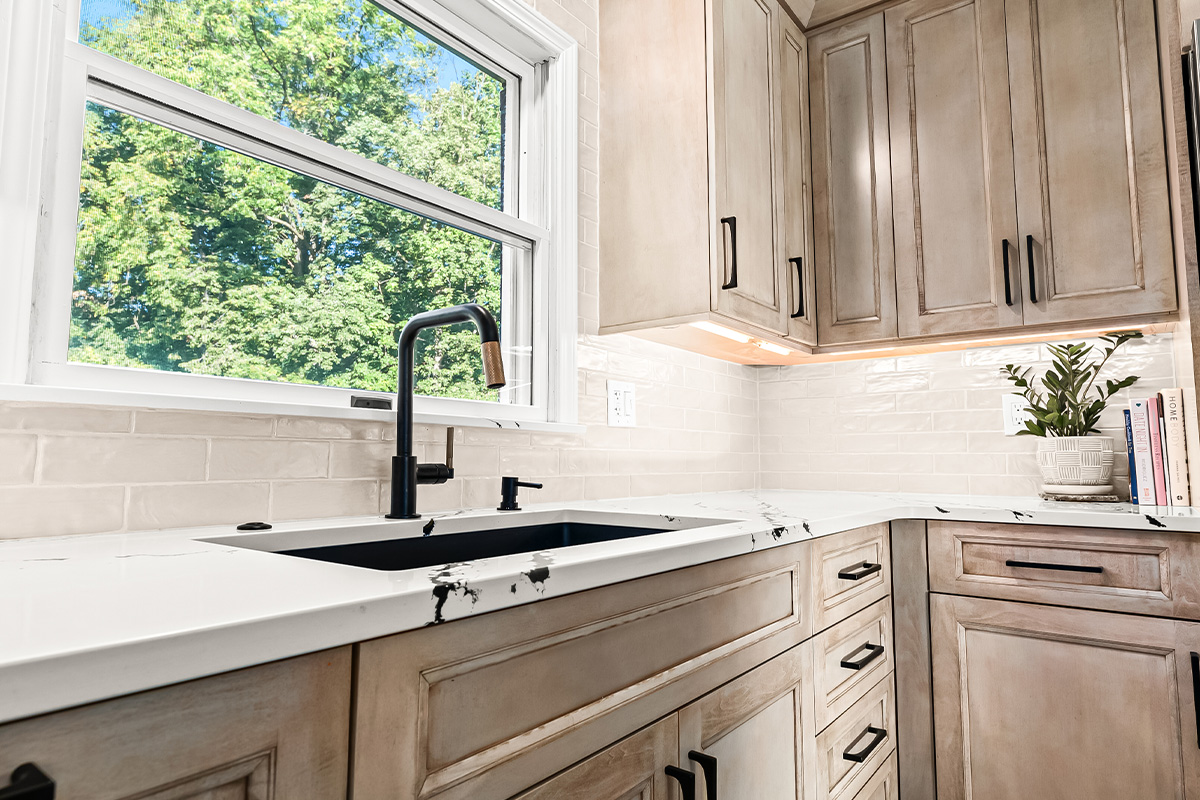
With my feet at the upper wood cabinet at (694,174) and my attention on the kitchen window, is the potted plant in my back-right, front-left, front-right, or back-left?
back-left

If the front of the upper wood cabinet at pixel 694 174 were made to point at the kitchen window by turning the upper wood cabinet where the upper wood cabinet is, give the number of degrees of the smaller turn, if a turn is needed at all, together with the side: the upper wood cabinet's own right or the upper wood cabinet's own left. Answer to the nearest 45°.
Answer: approximately 90° to the upper wood cabinet's own right

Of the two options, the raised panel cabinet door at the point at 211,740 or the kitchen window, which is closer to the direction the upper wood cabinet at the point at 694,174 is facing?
the raised panel cabinet door

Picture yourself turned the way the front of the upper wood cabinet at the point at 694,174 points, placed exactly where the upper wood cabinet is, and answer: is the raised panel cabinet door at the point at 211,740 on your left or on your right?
on your right

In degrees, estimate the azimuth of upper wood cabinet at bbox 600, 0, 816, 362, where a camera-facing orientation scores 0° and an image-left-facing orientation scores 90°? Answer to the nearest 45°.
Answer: approximately 315°
